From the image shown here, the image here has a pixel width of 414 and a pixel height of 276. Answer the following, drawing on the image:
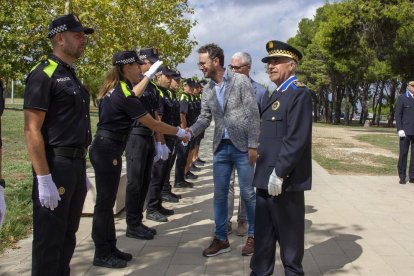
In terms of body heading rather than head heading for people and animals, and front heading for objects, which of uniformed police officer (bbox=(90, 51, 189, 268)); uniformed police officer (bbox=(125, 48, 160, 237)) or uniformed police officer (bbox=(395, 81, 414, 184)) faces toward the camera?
uniformed police officer (bbox=(395, 81, 414, 184))

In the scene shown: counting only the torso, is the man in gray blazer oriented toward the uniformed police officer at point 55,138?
yes

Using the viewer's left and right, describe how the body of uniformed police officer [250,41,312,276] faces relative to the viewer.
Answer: facing the viewer and to the left of the viewer

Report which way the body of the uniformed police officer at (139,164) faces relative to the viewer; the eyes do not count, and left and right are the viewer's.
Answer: facing to the right of the viewer

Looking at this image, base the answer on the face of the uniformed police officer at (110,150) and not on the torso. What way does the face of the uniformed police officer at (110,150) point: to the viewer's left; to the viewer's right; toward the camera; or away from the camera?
to the viewer's right

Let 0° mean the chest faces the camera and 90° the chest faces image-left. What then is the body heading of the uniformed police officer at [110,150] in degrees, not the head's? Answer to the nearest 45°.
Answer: approximately 270°

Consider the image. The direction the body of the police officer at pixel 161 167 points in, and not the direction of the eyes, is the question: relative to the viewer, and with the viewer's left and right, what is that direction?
facing the viewer and to the right of the viewer

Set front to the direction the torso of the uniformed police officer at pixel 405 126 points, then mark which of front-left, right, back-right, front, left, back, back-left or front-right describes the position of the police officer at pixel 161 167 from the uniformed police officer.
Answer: front-right

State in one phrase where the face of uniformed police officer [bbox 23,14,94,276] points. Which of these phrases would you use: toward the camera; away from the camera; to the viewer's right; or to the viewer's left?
to the viewer's right

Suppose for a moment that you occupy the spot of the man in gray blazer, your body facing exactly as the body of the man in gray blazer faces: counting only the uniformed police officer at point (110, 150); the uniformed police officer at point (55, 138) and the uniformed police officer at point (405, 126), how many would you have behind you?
1

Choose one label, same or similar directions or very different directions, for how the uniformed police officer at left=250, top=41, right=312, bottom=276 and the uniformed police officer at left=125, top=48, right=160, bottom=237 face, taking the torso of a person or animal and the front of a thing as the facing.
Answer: very different directions

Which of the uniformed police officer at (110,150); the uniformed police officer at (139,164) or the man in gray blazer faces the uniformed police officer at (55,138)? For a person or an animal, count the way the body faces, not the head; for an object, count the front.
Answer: the man in gray blazer

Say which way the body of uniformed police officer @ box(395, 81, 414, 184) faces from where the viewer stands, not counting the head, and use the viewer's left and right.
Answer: facing the viewer

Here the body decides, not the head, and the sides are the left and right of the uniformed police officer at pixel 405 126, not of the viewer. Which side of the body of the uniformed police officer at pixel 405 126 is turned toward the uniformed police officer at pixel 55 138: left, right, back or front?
front
